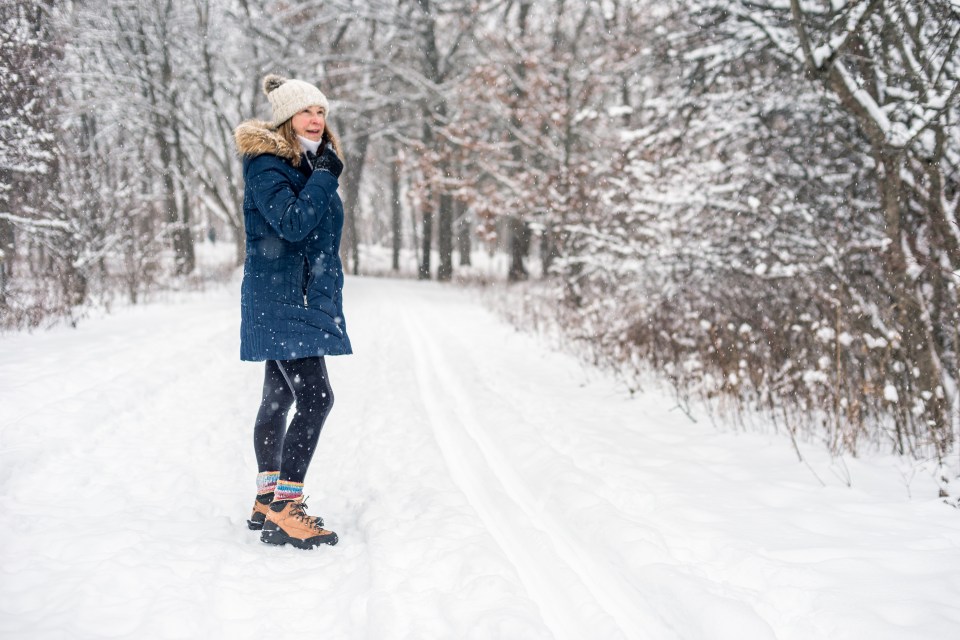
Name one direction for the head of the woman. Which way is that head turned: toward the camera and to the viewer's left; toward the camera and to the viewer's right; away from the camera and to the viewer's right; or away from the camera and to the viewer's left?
toward the camera and to the viewer's right

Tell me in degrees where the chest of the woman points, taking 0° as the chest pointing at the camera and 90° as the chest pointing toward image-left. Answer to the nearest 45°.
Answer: approximately 270°
